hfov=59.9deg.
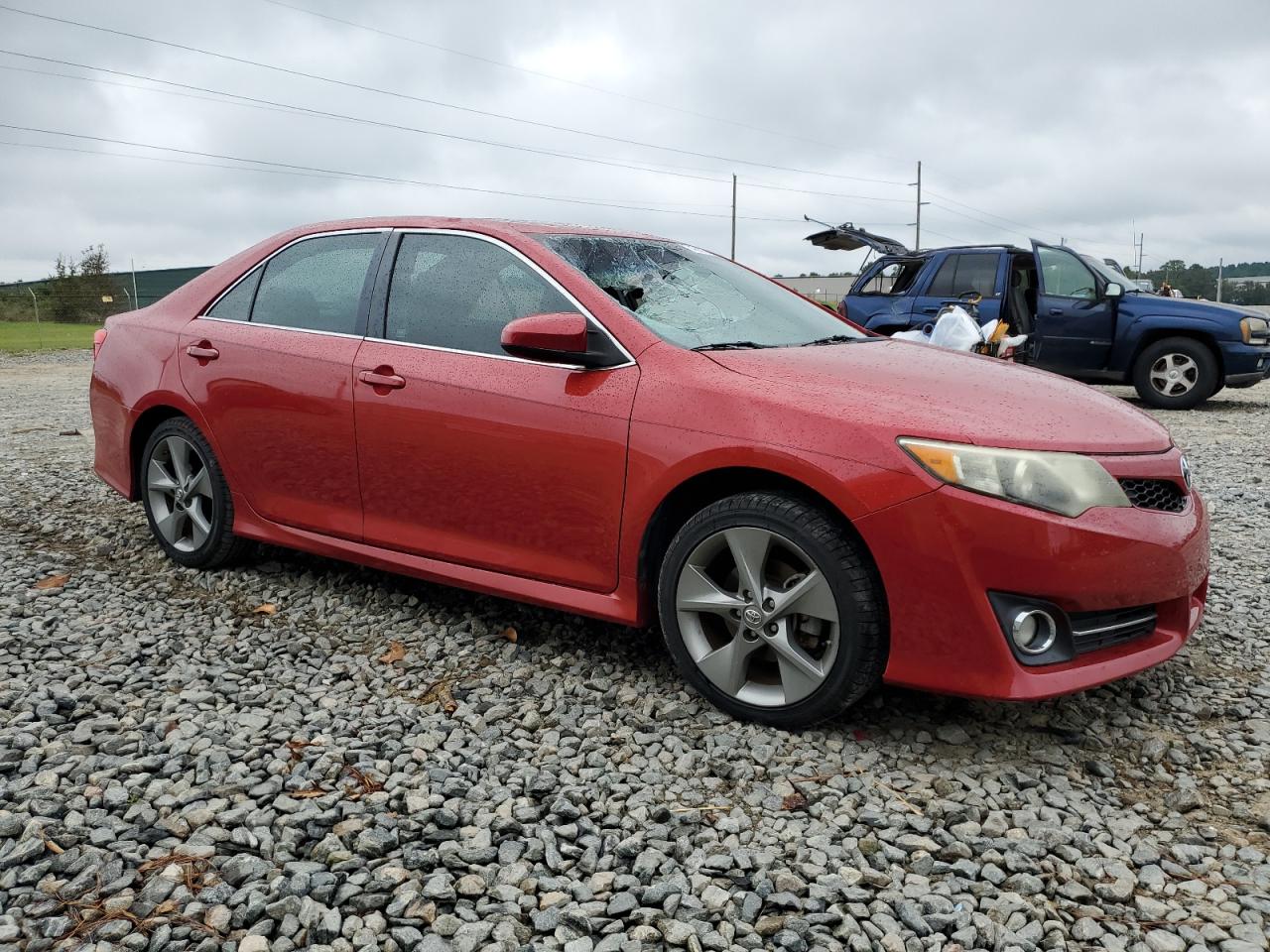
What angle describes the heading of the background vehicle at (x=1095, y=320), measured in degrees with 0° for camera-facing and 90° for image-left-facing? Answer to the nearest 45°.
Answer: approximately 315°

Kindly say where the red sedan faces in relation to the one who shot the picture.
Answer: facing the viewer and to the right of the viewer

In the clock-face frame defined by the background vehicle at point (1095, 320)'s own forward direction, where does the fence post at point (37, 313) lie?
The fence post is roughly at 5 o'clock from the background vehicle.

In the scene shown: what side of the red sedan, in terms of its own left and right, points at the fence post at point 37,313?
back

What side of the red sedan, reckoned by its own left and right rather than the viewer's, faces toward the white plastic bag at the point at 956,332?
left

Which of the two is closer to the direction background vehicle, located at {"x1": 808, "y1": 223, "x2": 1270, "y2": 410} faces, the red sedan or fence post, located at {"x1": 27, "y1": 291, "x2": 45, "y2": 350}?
the red sedan

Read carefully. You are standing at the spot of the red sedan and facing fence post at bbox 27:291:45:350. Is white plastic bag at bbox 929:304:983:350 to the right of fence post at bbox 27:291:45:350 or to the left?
right

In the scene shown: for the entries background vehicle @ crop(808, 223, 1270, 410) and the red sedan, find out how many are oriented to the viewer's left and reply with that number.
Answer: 0

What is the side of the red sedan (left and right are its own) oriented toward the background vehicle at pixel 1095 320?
left
